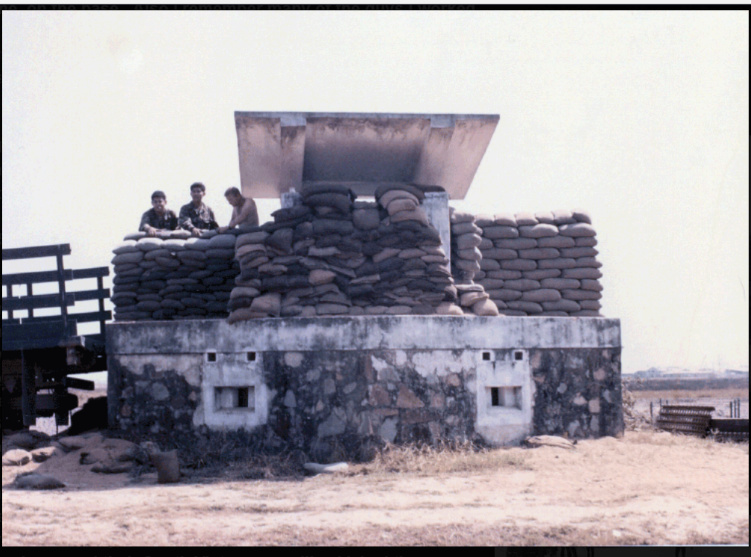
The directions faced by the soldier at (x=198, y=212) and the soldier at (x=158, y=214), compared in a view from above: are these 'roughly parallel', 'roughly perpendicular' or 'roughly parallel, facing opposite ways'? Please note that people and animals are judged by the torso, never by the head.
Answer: roughly parallel

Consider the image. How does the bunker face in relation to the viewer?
toward the camera

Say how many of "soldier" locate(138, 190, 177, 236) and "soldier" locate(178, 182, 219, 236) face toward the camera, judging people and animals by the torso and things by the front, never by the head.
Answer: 2

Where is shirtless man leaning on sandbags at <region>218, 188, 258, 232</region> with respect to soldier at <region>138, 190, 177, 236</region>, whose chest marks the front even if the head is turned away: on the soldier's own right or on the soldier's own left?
on the soldier's own left

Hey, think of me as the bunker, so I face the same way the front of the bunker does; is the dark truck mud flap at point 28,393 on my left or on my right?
on my right

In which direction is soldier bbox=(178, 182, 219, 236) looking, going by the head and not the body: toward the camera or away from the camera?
toward the camera

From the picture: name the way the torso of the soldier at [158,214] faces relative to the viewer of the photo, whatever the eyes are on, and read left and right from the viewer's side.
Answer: facing the viewer
